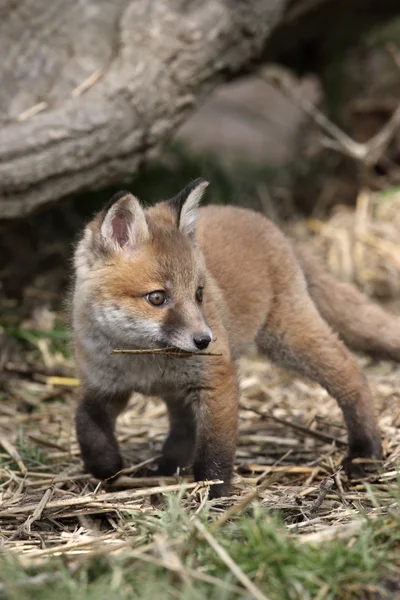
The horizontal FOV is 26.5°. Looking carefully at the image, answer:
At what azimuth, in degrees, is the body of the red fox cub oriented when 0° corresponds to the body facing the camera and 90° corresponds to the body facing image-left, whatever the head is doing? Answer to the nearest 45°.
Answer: approximately 45°

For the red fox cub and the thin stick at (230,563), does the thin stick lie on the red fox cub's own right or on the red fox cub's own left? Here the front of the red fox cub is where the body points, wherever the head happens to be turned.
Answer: on the red fox cub's own left
